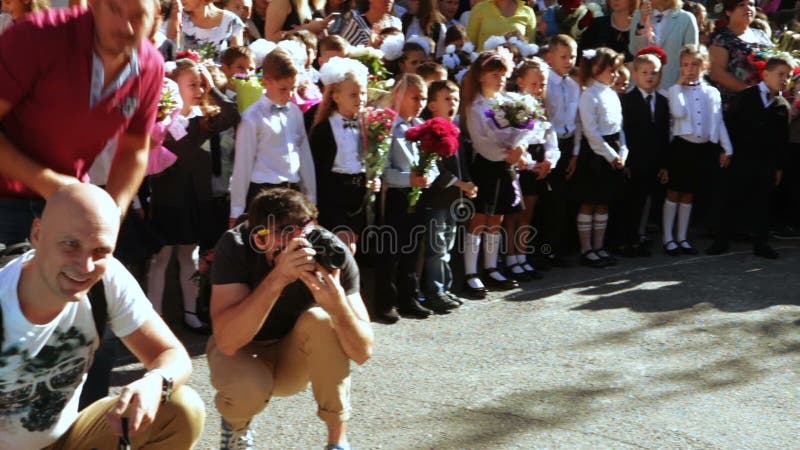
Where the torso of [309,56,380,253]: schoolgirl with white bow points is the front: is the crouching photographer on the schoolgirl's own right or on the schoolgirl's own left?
on the schoolgirl's own right

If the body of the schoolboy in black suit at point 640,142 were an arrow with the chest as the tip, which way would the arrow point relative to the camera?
toward the camera

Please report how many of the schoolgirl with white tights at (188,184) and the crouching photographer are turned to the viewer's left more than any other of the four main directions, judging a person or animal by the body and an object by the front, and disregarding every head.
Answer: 0

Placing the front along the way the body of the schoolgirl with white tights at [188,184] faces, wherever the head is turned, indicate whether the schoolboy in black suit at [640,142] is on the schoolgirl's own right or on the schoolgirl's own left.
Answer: on the schoolgirl's own left

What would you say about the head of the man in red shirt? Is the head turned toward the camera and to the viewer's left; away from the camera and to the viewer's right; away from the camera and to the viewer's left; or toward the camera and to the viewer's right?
toward the camera and to the viewer's right

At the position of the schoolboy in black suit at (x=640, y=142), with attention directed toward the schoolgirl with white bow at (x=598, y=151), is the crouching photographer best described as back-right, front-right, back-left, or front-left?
front-left

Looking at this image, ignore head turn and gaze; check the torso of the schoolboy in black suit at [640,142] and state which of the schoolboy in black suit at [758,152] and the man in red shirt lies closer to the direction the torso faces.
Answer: the man in red shirt

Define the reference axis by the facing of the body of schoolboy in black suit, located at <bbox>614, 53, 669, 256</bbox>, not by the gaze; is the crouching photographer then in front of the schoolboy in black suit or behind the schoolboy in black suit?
in front

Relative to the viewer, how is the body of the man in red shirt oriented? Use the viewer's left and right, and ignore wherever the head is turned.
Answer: facing the viewer and to the right of the viewer

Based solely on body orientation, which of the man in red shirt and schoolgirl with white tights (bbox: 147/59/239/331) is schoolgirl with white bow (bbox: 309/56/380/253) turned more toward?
the man in red shirt

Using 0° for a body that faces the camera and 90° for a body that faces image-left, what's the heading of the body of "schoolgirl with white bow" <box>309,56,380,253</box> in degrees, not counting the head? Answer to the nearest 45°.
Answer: approximately 315°

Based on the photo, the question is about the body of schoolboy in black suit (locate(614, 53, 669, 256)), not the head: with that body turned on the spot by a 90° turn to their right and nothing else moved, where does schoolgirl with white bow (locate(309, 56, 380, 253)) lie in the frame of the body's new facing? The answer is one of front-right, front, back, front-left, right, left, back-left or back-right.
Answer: front-left

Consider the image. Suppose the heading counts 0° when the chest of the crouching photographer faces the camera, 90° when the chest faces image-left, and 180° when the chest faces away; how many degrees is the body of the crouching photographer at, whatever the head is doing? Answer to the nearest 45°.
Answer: approximately 315°
